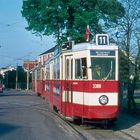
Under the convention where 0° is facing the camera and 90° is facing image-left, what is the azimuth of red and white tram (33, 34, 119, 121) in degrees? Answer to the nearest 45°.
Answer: approximately 315°

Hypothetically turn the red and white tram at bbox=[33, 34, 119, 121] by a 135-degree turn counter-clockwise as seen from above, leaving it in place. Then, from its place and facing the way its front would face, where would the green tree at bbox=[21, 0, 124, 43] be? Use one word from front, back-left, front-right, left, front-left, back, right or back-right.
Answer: front
